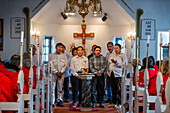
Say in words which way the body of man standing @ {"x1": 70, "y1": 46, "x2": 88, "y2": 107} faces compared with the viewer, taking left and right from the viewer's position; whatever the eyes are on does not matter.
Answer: facing the viewer

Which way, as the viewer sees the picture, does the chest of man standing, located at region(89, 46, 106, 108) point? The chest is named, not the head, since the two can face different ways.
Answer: toward the camera

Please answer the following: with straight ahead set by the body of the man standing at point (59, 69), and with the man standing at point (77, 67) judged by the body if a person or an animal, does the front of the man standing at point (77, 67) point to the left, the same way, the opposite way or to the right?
the same way

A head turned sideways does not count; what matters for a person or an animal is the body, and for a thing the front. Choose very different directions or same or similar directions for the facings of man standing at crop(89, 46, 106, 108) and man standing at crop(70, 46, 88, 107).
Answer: same or similar directions

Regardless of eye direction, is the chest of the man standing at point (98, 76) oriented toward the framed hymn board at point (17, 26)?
no

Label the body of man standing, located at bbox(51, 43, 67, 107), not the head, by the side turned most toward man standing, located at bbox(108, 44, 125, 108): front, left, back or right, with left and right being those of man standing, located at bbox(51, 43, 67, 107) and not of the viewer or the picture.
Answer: left

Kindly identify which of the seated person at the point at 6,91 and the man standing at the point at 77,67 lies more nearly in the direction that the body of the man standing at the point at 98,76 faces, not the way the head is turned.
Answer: the seated person

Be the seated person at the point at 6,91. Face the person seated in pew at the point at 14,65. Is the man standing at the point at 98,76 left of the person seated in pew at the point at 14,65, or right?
right

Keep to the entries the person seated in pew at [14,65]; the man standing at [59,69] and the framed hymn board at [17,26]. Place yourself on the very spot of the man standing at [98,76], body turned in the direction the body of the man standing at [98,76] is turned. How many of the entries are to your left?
0

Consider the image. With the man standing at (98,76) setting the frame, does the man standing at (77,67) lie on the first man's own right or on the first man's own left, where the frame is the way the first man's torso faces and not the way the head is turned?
on the first man's own right

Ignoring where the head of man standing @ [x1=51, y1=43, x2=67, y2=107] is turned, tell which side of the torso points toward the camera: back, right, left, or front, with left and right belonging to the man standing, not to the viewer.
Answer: front
